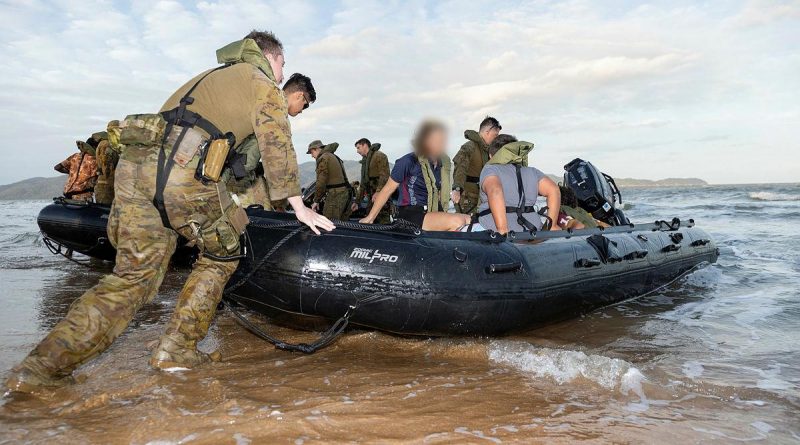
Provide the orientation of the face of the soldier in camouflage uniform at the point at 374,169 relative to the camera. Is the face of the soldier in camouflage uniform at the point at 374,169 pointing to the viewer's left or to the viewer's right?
to the viewer's left

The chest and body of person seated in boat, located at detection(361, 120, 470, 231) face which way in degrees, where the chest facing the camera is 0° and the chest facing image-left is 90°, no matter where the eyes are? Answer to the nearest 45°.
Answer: approximately 315°

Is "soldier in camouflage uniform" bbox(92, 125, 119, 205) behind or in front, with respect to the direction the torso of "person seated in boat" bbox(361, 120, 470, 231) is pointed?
behind

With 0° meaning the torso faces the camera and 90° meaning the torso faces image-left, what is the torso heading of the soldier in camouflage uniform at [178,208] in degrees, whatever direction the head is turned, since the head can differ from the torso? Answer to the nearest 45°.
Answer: approximately 225°

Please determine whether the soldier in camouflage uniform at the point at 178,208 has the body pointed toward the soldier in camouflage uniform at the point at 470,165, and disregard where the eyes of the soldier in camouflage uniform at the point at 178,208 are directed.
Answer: yes

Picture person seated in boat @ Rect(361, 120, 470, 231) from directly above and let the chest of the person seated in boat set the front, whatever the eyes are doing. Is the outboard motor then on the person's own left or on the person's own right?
on the person's own left

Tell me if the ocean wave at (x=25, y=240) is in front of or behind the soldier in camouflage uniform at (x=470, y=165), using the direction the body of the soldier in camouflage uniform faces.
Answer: behind

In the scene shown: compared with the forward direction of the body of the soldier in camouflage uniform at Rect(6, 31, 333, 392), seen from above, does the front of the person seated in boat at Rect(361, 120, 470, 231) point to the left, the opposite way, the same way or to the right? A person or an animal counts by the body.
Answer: to the right
